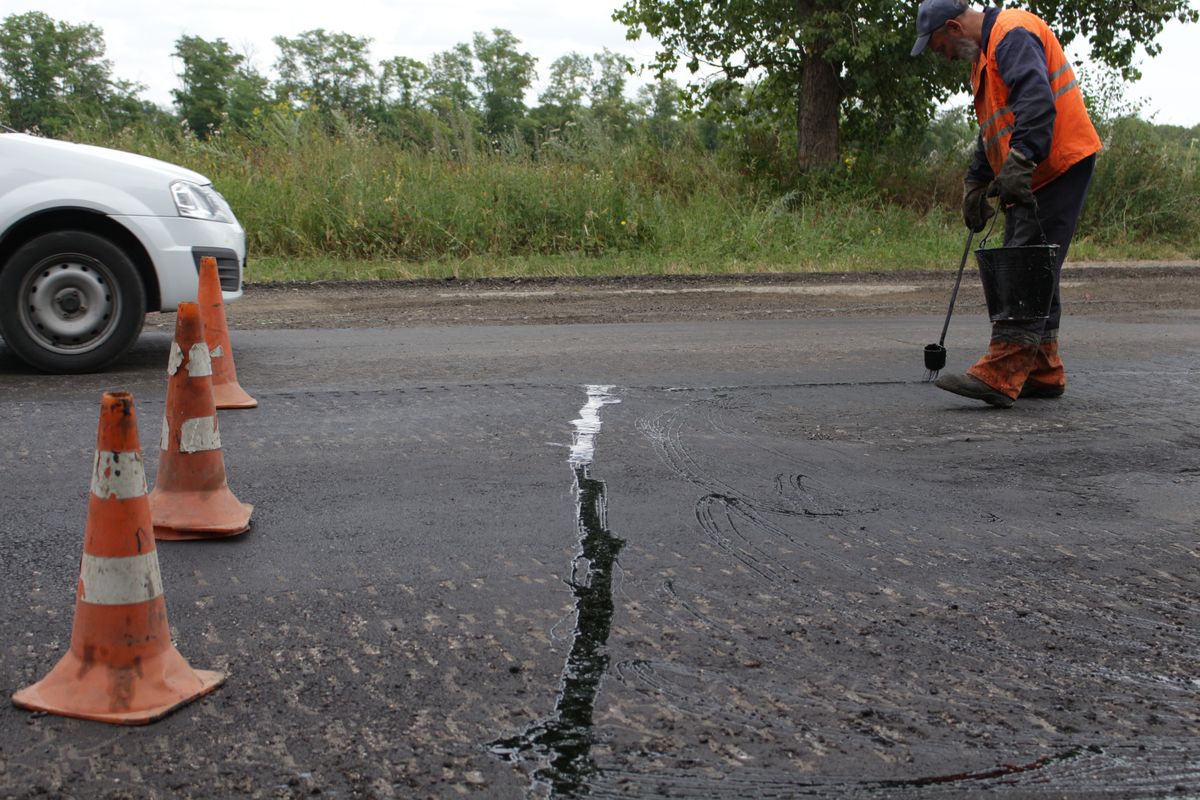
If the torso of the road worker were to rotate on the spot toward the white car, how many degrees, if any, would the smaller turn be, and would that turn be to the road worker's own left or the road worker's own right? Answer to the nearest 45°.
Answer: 0° — they already face it

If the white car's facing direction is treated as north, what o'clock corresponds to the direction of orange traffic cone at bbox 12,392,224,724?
The orange traffic cone is roughly at 3 o'clock from the white car.

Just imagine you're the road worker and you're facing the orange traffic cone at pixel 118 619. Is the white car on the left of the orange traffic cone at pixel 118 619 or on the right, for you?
right

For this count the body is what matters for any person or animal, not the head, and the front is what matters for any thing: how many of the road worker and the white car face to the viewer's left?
1

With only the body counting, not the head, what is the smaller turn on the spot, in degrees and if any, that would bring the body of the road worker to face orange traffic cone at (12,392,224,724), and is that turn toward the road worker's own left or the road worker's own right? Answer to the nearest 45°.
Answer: approximately 45° to the road worker's own left

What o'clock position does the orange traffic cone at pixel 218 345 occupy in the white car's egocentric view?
The orange traffic cone is roughly at 2 o'clock from the white car.

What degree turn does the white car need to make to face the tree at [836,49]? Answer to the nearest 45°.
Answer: approximately 45° to its left

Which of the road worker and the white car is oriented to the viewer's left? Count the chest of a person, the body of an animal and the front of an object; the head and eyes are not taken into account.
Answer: the road worker

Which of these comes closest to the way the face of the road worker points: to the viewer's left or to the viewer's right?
to the viewer's left

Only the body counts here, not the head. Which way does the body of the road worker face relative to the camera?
to the viewer's left

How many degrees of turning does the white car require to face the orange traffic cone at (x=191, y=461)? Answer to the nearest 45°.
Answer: approximately 90° to its right

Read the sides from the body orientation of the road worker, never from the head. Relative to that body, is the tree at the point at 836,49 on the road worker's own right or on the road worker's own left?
on the road worker's own right

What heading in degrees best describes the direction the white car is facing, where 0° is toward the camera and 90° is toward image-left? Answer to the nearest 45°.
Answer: approximately 270°

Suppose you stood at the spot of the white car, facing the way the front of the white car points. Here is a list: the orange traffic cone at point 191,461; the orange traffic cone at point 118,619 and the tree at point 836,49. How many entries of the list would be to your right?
2

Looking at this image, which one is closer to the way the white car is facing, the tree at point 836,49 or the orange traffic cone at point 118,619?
the tree

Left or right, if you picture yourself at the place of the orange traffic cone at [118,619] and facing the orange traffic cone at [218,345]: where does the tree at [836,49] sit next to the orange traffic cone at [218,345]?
right
